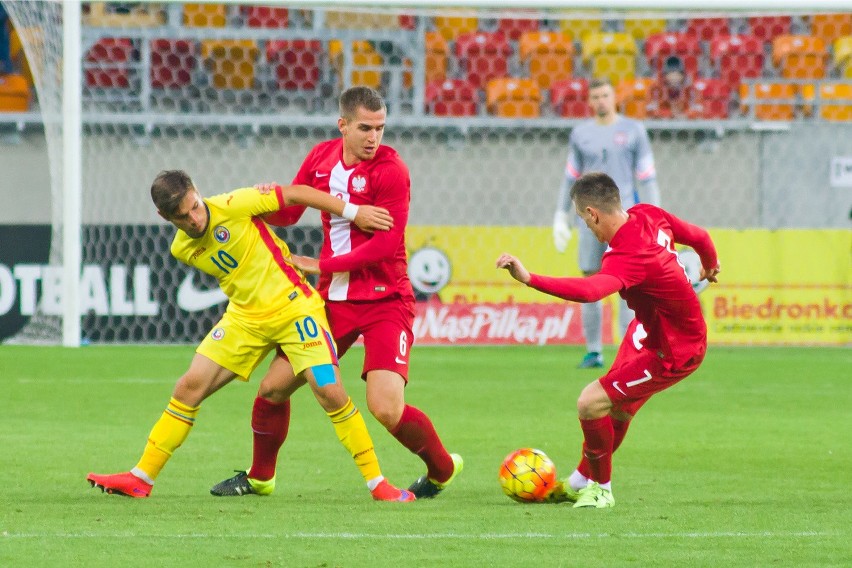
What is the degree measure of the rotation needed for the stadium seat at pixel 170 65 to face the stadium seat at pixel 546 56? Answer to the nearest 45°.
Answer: approximately 90° to its left

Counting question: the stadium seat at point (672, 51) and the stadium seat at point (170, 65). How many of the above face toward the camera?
2

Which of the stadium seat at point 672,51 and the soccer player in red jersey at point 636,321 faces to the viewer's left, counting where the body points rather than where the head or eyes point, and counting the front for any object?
the soccer player in red jersey

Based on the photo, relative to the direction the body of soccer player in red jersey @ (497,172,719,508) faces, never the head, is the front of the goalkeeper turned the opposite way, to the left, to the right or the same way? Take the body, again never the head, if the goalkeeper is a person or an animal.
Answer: to the left

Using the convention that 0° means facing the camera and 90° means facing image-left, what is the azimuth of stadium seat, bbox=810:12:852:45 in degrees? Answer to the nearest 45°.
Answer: approximately 0°

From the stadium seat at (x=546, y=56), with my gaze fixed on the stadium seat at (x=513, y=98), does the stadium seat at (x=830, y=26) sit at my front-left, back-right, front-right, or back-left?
back-left

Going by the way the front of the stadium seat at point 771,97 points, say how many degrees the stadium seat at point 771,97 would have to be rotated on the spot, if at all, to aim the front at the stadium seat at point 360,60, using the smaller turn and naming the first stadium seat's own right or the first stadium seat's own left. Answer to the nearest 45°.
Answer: approximately 90° to the first stadium seat's own right

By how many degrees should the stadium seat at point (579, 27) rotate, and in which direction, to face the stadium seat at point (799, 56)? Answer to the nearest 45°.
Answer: approximately 90° to its left

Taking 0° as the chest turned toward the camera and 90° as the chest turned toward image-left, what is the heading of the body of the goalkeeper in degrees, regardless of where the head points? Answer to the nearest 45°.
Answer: approximately 0°

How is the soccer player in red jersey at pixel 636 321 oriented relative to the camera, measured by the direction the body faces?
to the viewer's left

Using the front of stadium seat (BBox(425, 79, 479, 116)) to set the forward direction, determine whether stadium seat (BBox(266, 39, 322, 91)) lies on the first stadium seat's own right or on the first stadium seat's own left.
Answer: on the first stadium seat's own right

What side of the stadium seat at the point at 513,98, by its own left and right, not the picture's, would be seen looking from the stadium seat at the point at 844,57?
left

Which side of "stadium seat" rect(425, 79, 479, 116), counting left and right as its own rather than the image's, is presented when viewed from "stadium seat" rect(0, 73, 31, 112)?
right

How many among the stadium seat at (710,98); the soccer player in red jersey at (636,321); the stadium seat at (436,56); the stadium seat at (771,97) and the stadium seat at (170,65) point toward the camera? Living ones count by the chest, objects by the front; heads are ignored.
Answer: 4

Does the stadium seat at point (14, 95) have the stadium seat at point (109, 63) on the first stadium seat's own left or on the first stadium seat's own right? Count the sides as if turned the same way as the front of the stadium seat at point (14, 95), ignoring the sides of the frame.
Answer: on the first stadium seat's own left
